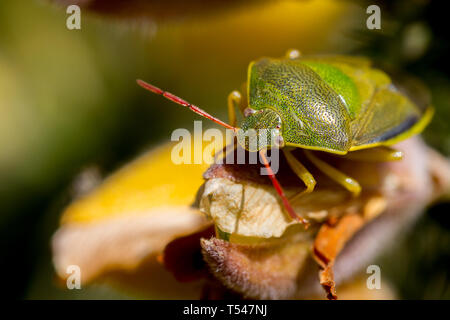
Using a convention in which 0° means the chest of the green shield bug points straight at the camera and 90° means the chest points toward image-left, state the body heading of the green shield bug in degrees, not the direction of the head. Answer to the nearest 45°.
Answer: approximately 45°
